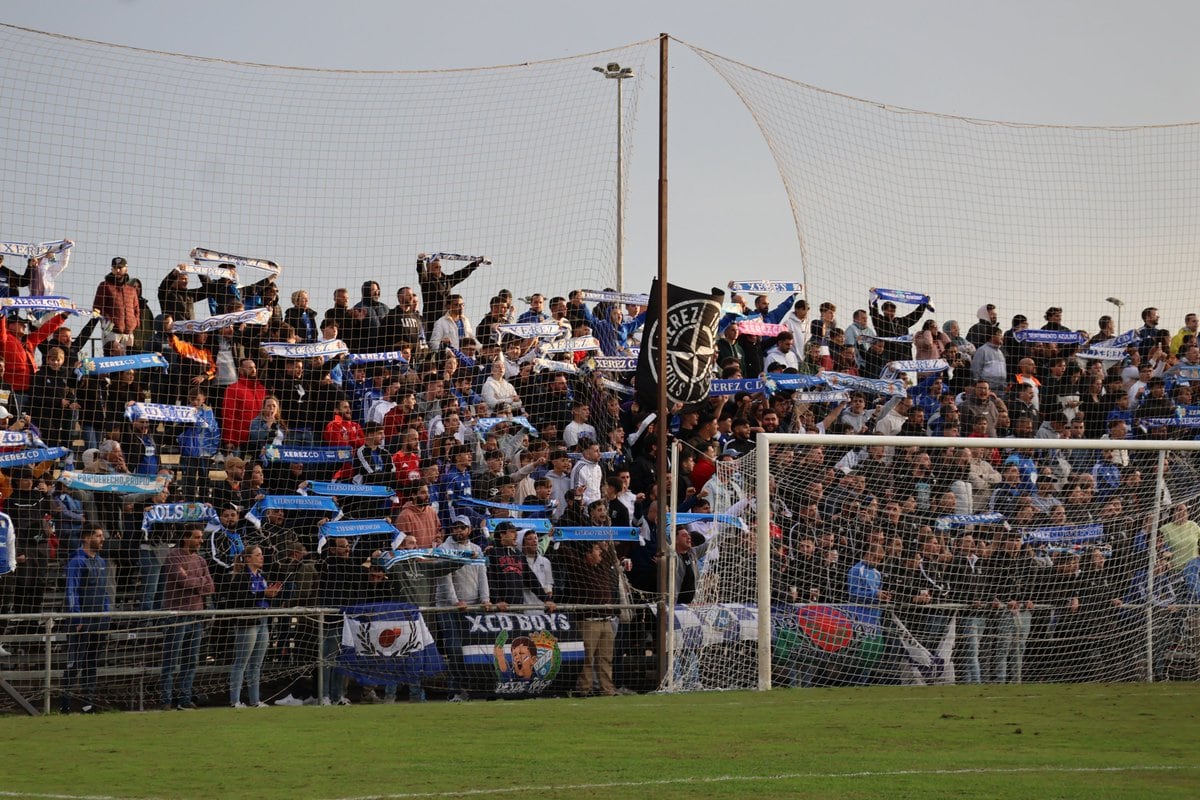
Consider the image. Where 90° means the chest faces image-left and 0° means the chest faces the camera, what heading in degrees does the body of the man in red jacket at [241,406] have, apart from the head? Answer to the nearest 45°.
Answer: approximately 315°

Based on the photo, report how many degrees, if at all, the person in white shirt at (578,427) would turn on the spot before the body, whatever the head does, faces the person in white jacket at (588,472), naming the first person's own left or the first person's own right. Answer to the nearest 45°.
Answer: approximately 45° to the first person's own right

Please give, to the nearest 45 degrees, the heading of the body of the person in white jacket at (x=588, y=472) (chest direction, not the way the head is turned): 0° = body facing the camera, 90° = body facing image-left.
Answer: approximately 315°

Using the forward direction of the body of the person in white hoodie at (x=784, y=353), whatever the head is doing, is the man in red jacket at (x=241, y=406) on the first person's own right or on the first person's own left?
on the first person's own right

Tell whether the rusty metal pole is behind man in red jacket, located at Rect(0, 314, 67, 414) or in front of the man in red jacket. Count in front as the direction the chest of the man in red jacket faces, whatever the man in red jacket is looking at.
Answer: in front

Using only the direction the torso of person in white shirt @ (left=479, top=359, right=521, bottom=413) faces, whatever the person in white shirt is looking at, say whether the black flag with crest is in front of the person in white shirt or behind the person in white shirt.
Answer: in front

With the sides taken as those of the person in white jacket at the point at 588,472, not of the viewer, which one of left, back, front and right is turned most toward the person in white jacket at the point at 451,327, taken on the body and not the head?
back

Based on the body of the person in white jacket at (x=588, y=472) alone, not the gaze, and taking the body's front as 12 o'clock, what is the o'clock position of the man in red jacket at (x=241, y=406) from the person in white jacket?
The man in red jacket is roughly at 4 o'clock from the person in white jacket.
